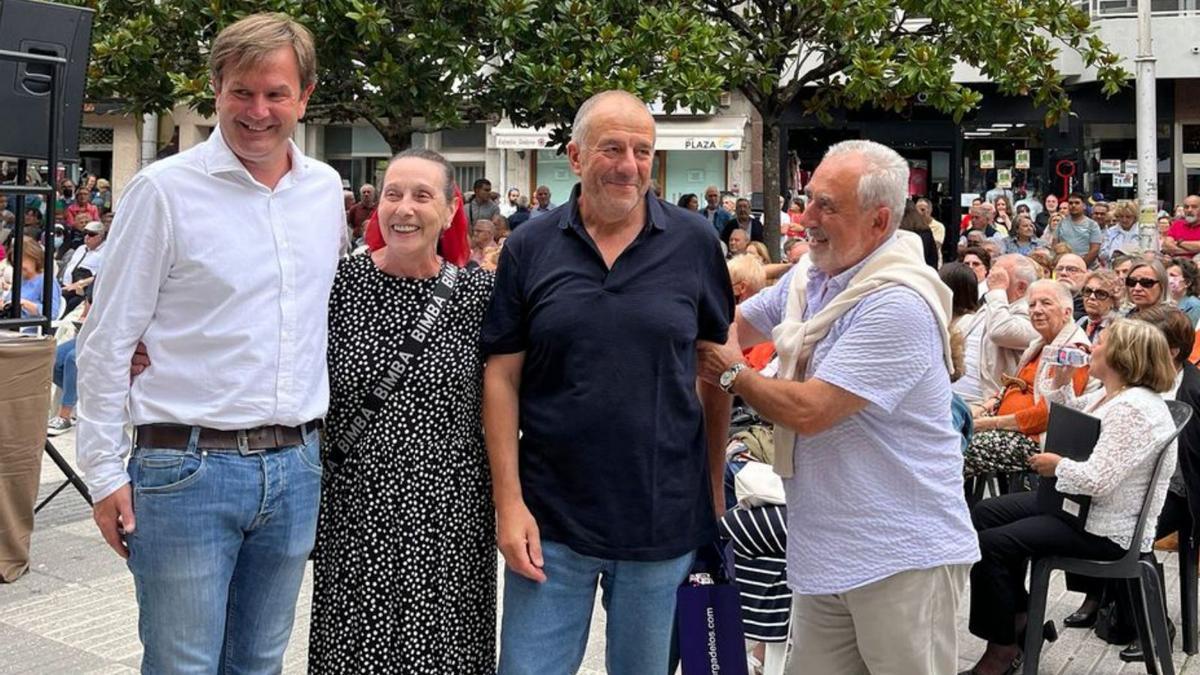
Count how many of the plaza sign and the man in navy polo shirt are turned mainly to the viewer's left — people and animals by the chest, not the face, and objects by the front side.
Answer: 0

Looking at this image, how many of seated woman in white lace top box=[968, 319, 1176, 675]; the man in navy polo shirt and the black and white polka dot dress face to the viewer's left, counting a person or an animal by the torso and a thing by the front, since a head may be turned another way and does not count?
1

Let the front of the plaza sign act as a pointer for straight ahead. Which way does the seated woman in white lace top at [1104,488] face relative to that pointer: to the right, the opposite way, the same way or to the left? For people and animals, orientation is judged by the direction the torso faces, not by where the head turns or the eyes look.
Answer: to the right

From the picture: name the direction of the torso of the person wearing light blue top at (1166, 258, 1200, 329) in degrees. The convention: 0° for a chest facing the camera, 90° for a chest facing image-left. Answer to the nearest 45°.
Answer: approximately 45°

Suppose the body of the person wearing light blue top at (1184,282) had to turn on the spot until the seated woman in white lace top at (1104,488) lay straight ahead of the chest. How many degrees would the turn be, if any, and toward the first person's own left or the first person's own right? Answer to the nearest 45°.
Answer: approximately 45° to the first person's own left

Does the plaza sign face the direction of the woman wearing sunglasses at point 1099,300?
yes

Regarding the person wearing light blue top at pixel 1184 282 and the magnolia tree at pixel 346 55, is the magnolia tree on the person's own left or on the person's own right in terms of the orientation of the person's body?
on the person's own right

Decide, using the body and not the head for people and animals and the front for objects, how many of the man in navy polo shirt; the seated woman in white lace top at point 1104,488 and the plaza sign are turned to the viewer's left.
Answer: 1

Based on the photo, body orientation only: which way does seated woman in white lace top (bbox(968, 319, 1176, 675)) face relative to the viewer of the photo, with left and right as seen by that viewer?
facing to the left of the viewer
